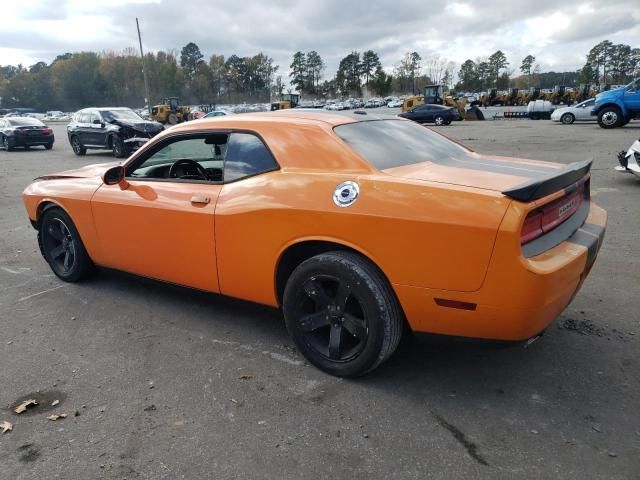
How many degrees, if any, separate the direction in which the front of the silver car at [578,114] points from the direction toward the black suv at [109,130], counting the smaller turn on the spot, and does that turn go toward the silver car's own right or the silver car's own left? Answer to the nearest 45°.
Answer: approximately 45° to the silver car's own left

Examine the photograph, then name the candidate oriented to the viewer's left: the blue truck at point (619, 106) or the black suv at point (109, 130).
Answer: the blue truck

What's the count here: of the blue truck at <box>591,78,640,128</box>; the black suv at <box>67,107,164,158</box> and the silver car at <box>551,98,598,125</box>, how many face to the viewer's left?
2

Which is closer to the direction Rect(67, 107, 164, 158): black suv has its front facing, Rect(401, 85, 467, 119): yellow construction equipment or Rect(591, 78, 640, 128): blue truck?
the blue truck

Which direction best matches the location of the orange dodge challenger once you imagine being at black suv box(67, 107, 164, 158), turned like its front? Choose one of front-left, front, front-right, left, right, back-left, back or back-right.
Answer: front-right

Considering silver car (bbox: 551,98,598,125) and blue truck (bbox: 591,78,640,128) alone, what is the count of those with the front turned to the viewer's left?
2

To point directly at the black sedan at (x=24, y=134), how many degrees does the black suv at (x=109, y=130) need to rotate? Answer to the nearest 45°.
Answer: approximately 180°

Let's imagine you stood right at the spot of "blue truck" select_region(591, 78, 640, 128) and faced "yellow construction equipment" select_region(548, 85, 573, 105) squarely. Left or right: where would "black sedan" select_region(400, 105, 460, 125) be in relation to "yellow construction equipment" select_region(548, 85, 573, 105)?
left

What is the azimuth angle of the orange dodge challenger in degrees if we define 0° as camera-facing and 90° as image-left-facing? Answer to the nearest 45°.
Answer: approximately 135°

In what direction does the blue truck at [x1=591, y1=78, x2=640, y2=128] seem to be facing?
to the viewer's left

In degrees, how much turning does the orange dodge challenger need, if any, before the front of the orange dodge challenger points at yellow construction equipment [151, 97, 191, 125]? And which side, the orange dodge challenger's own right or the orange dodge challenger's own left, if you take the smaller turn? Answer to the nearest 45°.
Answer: approximately 45° to the orange dodge challenger's own right

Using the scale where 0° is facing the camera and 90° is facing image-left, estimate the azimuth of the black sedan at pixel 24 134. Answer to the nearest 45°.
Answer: approximately 135°

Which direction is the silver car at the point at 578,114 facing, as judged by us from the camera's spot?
facing to the left of the viewer

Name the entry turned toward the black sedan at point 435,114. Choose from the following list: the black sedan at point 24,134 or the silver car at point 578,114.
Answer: the silver car
